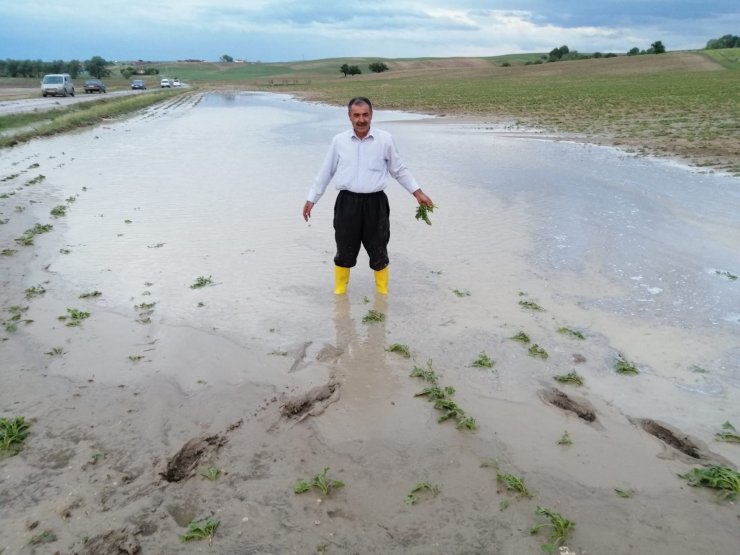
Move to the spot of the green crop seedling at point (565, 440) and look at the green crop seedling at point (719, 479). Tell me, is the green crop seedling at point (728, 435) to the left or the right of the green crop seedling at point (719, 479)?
left

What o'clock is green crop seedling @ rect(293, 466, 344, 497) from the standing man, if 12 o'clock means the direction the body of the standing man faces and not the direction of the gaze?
The green crop seedling is roughly at 12 o'clock from the standing man.

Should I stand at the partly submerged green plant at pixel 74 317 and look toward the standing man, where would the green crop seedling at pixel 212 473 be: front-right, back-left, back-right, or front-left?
front-right

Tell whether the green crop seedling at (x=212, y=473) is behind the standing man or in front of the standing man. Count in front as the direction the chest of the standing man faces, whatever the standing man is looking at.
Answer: in front

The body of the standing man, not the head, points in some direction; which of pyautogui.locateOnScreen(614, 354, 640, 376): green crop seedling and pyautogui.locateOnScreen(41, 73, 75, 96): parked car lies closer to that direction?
the green crop seedling

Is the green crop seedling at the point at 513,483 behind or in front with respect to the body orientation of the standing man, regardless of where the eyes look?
in front

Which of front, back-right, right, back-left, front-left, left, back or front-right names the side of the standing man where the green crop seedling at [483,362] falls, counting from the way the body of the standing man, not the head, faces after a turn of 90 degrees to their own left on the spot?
front-right

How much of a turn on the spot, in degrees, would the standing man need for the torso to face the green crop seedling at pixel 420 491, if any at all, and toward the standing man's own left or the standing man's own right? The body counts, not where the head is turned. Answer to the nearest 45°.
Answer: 0° — they already face it

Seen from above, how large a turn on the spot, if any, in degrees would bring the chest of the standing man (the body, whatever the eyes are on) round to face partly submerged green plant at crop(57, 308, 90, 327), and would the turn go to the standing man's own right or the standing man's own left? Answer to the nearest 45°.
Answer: approximately 90° to the standing man's own right

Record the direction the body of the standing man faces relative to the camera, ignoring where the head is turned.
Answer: toward the camera

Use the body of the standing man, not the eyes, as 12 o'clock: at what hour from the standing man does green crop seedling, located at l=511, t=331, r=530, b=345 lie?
The green crop seedling is roughly at 10 o'clock from the standing man.

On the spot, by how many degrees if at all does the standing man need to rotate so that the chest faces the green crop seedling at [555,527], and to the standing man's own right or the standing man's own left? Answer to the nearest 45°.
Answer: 0° — they already face it

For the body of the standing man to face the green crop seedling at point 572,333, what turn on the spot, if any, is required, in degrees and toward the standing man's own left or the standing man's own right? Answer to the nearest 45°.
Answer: approximately 90° to the standing man's own left

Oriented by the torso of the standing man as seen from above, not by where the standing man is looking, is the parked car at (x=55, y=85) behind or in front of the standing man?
behind
